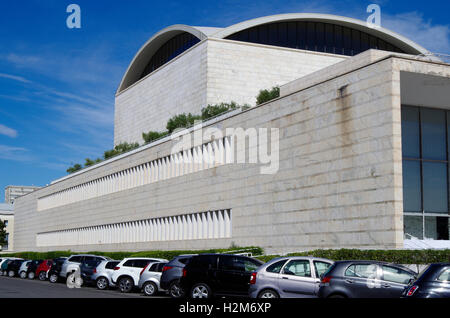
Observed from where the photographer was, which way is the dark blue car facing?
facing away from the viewer and to the right of the viewer

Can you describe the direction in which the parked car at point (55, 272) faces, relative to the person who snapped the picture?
facing away from the viewer and to the right of the viewer

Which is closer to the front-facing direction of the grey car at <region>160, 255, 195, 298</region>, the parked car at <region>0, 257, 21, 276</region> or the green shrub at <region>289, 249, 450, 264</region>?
the green shrub

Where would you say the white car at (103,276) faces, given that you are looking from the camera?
facing away from the viewer and to the right of the viewer

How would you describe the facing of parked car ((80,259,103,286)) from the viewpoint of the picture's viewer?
facing away from the viewer and to the right of the viewer

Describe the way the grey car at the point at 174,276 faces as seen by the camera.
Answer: facing away from the viewer and to the right of the viewer

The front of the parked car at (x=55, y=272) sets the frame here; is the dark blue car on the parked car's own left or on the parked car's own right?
on the parked car's own right

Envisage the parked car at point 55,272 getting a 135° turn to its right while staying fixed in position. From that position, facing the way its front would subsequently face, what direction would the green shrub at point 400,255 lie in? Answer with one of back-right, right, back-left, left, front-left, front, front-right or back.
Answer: front-left

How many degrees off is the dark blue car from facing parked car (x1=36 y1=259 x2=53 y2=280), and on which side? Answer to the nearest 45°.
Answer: approximately 90° to its left
